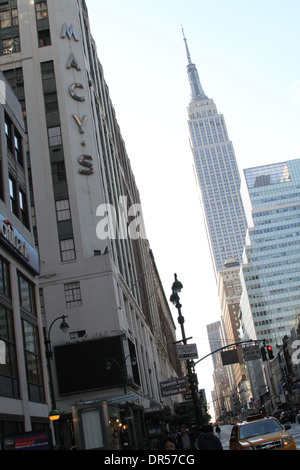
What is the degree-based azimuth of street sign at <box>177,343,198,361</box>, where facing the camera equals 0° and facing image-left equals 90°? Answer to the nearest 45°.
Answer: approximately 0°

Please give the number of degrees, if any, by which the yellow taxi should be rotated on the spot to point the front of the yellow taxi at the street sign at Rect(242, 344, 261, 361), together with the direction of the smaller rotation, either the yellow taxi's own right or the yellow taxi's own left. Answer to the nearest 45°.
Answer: approximately 135° to the yellow taxi's own left

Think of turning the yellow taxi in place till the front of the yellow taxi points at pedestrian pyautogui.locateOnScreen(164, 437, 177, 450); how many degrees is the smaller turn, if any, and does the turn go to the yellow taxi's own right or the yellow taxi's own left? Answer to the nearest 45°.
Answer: approximately 45° to the yellow taxi's own right

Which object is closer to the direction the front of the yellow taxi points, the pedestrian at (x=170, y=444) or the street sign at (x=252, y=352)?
the pedestrian

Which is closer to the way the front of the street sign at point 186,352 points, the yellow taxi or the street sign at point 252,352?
the yellow taxi
